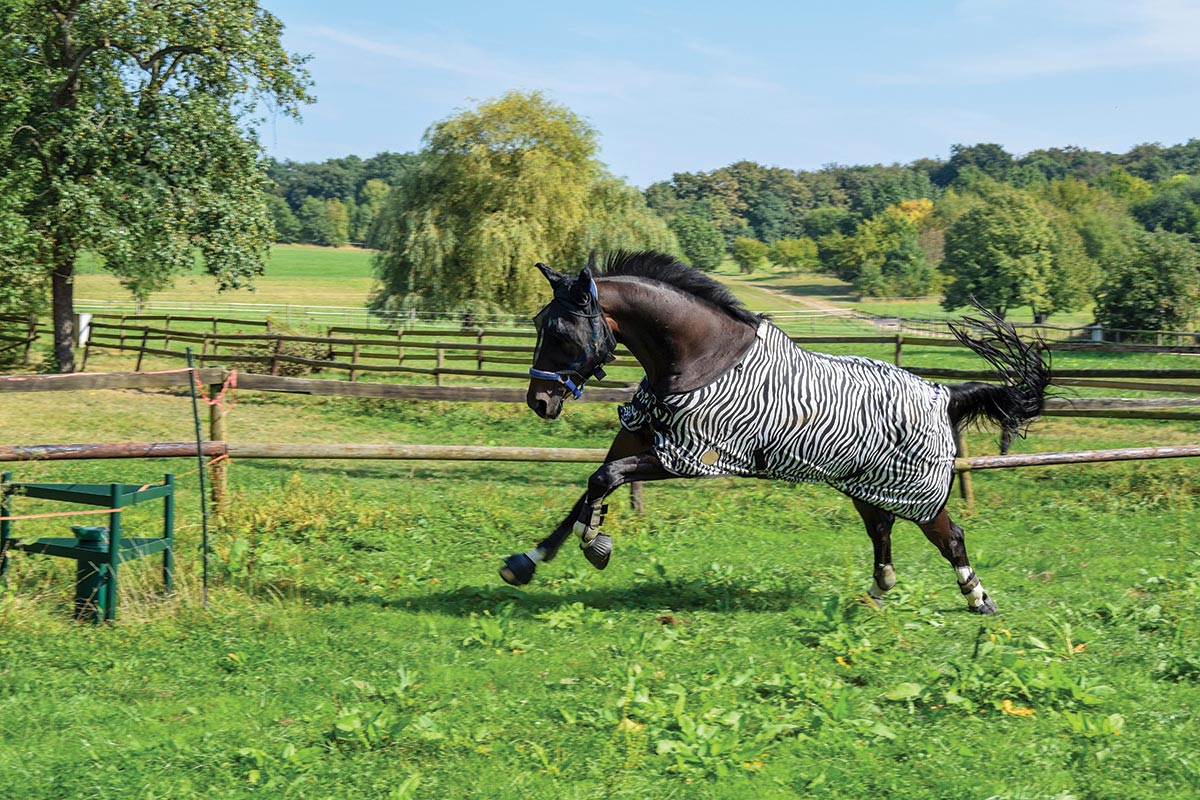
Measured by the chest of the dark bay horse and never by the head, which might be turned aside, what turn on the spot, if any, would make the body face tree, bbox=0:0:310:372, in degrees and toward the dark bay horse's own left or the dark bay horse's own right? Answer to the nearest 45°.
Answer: approximately 45° to the dark bay horse's own right

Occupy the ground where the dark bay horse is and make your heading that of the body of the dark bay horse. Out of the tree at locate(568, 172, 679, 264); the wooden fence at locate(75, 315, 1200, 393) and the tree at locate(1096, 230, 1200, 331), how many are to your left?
0

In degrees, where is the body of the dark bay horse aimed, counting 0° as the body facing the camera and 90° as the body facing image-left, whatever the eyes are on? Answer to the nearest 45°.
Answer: approximately 90°

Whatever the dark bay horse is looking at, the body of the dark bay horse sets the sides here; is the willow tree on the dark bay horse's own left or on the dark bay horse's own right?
on the dark bay horse's own right

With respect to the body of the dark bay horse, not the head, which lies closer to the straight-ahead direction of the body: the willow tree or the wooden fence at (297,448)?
the wooden fence

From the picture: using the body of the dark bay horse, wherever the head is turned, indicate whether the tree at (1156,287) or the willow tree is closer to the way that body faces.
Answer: the willow tree

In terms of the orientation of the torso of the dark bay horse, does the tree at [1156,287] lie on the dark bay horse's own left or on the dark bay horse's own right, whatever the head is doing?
on the dark bay horse's own right

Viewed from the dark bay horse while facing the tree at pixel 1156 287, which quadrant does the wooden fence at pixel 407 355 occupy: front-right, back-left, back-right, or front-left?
front-left

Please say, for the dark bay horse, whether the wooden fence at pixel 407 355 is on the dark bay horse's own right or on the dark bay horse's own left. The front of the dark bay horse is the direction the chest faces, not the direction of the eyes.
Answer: on the dark bay horse's own right

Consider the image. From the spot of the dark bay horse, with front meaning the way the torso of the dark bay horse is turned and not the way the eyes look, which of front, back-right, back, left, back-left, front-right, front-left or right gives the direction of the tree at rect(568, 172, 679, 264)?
right

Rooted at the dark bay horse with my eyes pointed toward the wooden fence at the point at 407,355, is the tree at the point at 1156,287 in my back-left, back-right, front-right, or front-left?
front-right
